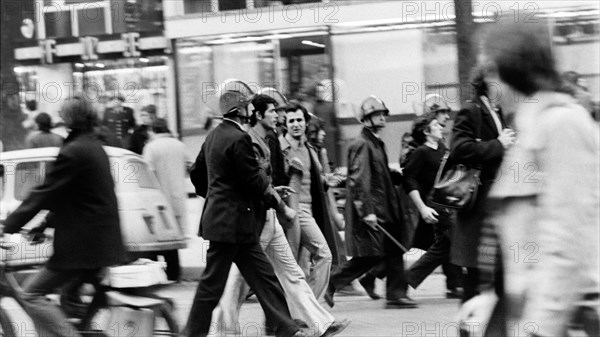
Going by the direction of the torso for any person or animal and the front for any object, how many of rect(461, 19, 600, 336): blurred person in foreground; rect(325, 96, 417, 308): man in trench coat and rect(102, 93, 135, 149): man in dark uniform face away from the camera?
0

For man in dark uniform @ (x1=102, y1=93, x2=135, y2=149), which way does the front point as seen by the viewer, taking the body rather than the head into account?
toward the camera

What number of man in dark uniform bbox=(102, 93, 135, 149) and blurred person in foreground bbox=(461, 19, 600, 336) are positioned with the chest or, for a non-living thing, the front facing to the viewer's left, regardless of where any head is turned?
1

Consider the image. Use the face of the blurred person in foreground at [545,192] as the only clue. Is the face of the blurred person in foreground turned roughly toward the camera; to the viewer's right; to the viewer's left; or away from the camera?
to the viewer's left

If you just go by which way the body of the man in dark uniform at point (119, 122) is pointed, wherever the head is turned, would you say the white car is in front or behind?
in front

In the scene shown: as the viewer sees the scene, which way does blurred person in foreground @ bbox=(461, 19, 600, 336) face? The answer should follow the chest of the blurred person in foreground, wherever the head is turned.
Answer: to the viewer's left
